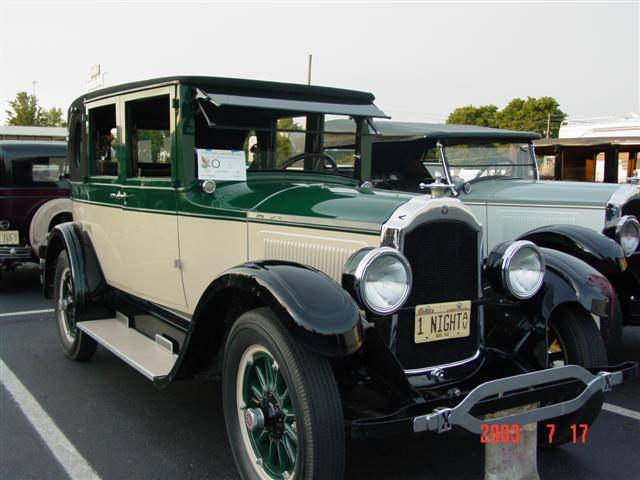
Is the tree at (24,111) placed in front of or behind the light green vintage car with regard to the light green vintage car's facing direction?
behind

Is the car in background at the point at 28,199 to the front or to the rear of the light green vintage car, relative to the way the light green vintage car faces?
to the rear

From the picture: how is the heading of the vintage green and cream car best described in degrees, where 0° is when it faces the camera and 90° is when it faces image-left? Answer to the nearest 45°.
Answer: approximately 315°

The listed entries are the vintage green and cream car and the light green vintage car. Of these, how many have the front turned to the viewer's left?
0

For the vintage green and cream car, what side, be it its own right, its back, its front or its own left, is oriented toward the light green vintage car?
left

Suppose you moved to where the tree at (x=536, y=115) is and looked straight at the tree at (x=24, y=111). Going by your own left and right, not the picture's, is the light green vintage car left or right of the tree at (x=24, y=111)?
left

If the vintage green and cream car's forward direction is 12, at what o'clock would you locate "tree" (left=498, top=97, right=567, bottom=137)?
The tree is roughly at 8 o'clock from the vintage green and cream car.

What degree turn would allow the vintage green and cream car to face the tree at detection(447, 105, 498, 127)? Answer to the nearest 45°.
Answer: approximately 135° to its left

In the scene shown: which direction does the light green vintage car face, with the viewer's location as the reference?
facing the viewer and to the right of the viewer

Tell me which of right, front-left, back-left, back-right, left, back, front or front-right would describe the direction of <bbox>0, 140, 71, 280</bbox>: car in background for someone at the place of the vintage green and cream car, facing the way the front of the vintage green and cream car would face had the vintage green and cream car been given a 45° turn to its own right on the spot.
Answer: back-right

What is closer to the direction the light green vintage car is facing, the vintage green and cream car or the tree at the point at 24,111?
the vintage green and cream car

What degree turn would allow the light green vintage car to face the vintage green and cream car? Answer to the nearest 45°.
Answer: approximately 45° to its right

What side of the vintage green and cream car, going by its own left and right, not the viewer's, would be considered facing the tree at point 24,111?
back
